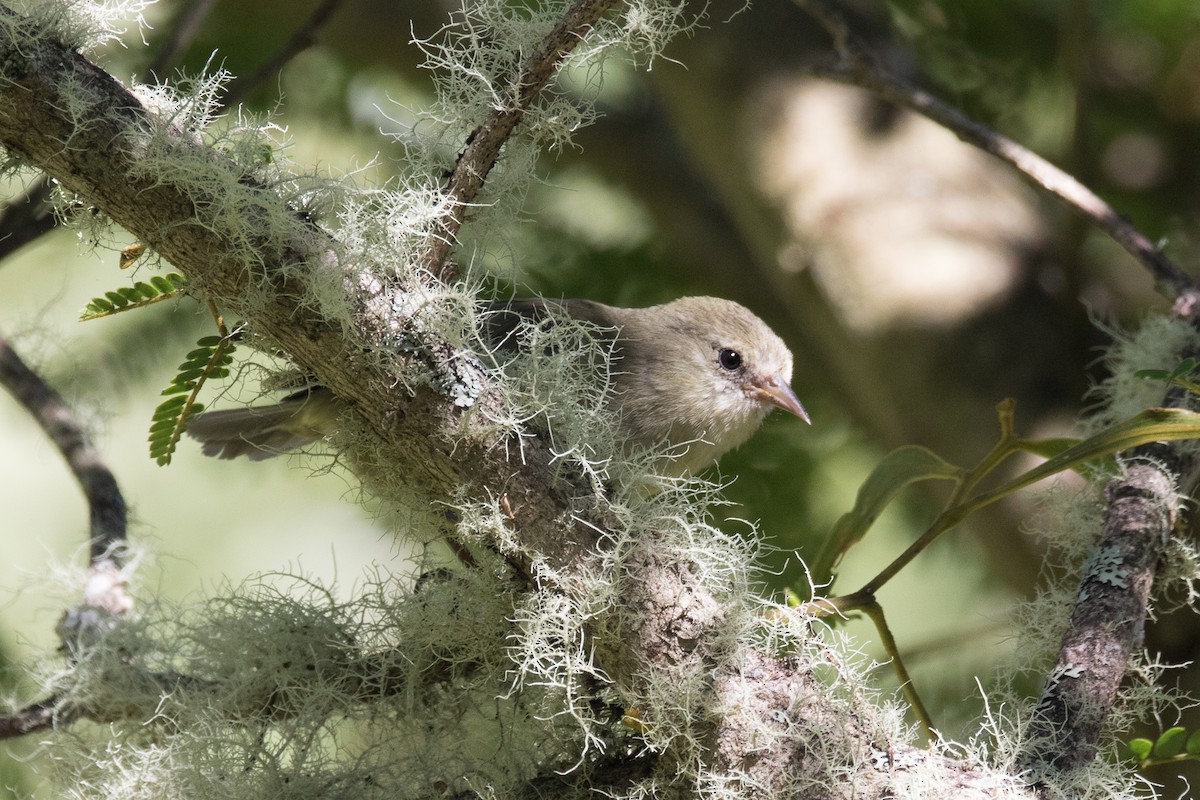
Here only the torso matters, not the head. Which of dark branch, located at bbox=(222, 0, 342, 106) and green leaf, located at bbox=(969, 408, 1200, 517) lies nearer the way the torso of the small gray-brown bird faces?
the green leaf

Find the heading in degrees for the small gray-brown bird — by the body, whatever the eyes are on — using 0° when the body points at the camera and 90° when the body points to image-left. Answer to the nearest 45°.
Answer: approximately 270°

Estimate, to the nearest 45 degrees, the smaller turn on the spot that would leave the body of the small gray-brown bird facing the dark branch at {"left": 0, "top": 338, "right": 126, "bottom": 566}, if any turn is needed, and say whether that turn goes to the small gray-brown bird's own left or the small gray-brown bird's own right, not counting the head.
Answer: approximately 180°

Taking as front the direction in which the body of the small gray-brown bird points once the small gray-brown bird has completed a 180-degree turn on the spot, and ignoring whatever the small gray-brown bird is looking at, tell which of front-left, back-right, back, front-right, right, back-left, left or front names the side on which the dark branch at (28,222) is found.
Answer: front

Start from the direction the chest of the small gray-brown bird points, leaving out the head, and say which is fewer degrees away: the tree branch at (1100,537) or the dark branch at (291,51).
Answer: the tree branch

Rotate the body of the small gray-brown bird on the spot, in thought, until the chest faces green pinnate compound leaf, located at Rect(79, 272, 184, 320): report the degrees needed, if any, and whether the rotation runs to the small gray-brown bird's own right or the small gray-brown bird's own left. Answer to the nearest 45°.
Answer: approximately 135° to the small gray-brown bird's own right
